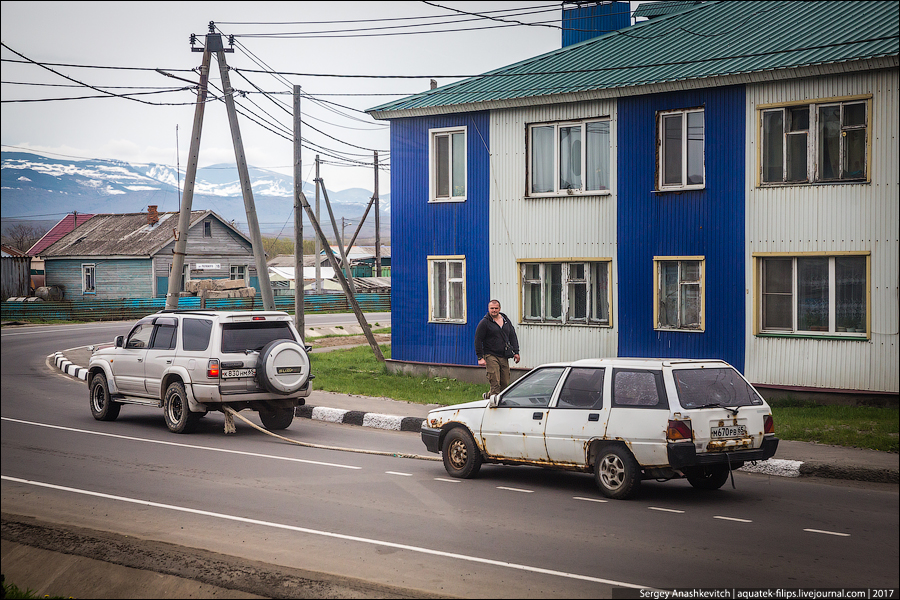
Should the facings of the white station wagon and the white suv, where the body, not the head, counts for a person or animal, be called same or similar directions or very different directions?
same or similar directions

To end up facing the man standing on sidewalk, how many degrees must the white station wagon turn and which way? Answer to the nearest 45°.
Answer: approximately 45° to its right

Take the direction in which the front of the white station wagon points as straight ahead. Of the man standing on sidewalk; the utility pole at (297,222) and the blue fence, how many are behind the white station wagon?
0

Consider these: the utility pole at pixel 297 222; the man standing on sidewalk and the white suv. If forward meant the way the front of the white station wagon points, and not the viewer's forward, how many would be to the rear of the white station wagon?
0

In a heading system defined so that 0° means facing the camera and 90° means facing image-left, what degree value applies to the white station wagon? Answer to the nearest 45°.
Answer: approximately 135°

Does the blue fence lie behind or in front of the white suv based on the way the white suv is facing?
in front

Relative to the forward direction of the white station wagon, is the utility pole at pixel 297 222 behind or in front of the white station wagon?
in front

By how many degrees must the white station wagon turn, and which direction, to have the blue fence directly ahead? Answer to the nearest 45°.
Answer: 0° — it already faces it

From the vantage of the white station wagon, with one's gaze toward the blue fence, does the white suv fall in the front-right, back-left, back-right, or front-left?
front-left

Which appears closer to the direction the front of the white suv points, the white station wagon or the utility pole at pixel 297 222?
the utility pole

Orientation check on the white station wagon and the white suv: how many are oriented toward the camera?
0

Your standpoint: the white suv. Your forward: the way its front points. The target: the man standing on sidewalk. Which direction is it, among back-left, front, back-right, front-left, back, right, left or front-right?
back-right

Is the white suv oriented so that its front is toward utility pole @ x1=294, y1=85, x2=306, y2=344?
no

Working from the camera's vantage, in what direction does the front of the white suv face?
facing away from the viewer and to the left of the viewer
